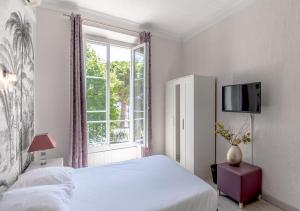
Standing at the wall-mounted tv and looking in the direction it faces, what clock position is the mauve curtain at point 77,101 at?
The mauve curtain is roughly at 1 o'clock from the wall-mounted tv.

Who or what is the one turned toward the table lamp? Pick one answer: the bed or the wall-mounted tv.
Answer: the wall-mounted tv

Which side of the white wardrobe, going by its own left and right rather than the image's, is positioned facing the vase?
left

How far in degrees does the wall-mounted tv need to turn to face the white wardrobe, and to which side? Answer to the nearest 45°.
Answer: approximately 90° to its right

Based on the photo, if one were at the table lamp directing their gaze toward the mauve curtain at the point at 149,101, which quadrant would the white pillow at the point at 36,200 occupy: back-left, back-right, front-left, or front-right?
back-right

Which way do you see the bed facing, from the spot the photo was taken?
facing away from the viewer and to the right of the viewer

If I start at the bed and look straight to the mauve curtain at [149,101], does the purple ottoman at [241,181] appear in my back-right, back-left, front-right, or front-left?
front-right

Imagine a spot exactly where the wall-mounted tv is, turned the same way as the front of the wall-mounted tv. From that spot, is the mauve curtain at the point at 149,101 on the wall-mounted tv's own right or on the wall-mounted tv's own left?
on the wall-mounted tv's own right

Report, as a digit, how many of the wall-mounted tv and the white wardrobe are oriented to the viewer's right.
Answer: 0

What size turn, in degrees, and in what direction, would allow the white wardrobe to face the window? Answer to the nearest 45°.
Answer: approximately 45° to its right

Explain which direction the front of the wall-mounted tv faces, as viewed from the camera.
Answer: facing the viewer and to the left of the viewer

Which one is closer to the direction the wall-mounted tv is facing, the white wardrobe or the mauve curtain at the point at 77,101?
the mauve curtain

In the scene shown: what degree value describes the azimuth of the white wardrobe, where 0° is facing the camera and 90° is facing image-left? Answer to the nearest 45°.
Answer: approximately 45°

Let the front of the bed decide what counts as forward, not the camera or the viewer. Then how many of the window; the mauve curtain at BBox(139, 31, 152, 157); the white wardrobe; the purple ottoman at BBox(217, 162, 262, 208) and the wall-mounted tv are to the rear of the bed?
0

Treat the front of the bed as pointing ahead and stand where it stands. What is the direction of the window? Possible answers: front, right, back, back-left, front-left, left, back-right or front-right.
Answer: front-left

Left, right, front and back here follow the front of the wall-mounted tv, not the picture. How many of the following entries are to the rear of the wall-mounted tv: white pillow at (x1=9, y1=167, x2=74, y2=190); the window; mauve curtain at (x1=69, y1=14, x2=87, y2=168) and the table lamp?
0

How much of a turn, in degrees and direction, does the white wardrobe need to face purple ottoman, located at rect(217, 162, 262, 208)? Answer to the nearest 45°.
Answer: approximately 90° to its left

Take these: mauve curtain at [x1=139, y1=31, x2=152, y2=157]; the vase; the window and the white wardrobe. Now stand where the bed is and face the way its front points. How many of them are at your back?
0
